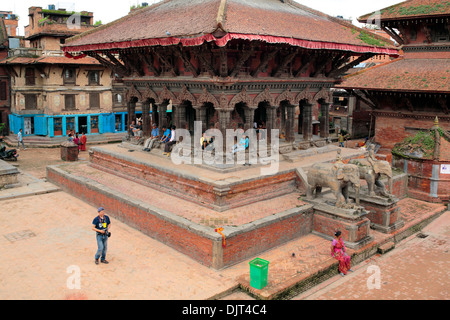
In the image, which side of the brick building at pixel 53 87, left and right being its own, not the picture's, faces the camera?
front

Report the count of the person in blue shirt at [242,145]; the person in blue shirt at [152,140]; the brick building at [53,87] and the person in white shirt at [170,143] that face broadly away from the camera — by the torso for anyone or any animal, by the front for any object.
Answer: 0

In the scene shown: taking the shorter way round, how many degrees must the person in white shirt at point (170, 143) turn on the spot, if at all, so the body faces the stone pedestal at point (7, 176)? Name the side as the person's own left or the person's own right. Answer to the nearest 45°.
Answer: approximately 45° to the person's own right

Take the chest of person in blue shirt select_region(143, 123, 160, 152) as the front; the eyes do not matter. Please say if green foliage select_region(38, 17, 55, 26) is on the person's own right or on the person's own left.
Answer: on the person's own right

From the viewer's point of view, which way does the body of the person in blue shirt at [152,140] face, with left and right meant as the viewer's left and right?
facing the viewer and to the left of the viewer

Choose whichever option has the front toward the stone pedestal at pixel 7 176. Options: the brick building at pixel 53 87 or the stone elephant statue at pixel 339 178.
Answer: the brick building

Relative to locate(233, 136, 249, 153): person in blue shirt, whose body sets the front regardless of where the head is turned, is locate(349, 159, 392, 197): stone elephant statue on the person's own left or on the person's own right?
on the person's own left

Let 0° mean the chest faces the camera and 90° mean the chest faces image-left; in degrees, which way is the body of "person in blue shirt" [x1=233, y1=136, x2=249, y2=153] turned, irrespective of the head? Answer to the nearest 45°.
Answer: approximately 45°

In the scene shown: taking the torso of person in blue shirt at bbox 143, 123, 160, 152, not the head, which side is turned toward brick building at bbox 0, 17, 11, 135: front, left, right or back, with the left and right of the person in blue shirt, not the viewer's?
right

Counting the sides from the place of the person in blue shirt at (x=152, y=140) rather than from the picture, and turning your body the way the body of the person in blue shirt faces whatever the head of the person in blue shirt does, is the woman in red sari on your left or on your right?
on your left

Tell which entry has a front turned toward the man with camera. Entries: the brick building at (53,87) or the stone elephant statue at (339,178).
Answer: the brick building

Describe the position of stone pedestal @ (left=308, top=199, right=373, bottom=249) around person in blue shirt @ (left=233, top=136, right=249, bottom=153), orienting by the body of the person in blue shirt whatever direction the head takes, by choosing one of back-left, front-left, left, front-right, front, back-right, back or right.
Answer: left

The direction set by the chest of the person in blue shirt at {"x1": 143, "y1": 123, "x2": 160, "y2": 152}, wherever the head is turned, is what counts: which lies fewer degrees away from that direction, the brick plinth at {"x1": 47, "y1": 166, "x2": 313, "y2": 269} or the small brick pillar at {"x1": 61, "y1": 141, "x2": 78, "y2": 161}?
the brick plinth
